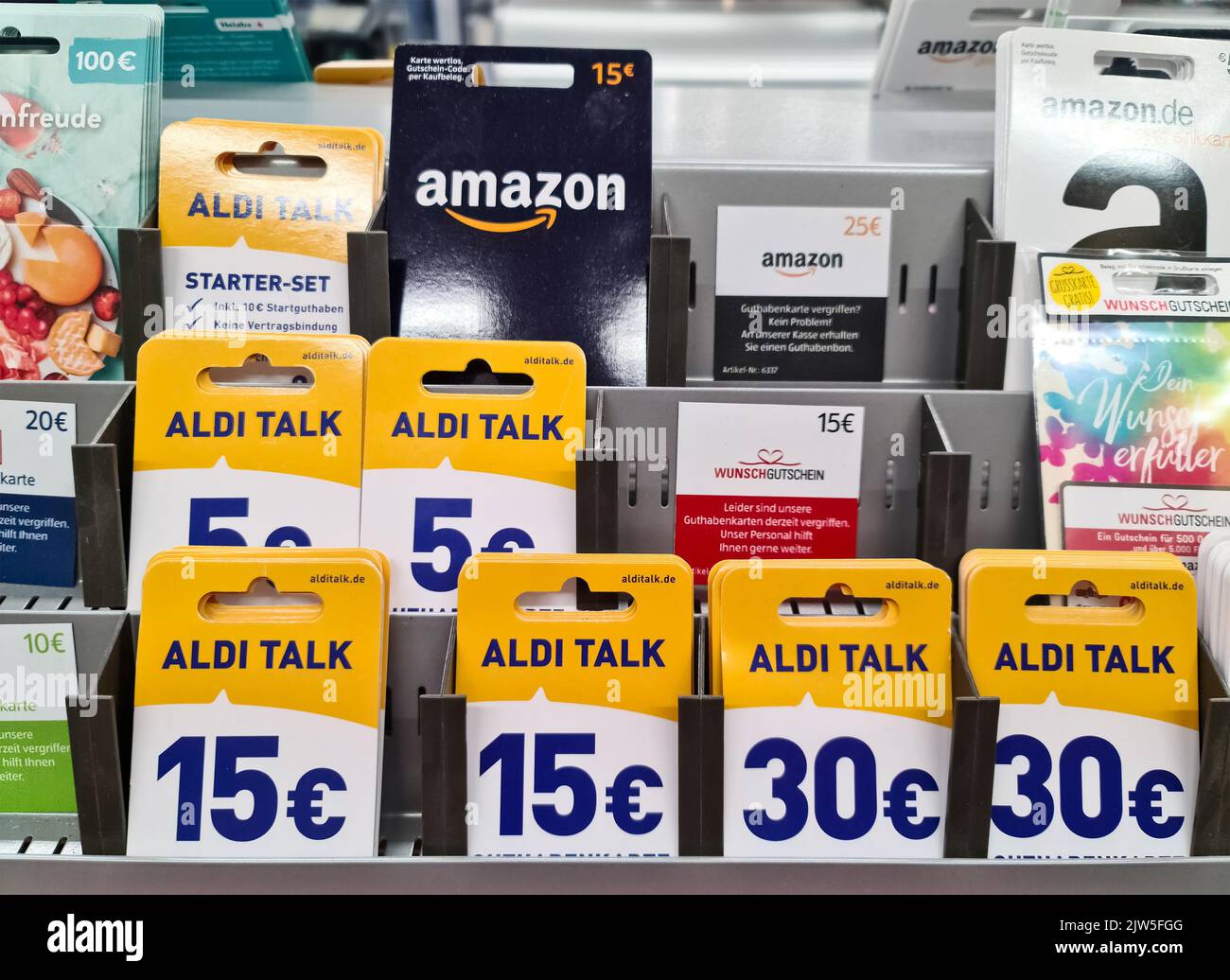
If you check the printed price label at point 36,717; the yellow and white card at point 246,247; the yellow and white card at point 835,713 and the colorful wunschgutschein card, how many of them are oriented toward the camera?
4

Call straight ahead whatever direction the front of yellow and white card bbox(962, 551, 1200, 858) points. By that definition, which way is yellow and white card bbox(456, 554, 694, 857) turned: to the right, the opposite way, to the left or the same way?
the same way

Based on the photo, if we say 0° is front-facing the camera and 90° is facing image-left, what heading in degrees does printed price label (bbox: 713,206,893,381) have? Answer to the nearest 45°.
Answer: approximately 0°

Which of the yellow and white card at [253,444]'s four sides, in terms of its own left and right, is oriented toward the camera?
front

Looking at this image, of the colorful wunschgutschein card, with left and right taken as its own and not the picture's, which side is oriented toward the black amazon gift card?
right

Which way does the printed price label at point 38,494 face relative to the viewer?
toward the camera

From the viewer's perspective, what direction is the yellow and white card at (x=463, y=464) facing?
toward the camera

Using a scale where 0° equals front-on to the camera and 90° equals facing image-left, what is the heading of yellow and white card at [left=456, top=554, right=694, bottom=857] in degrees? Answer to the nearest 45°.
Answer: approximately 0°
